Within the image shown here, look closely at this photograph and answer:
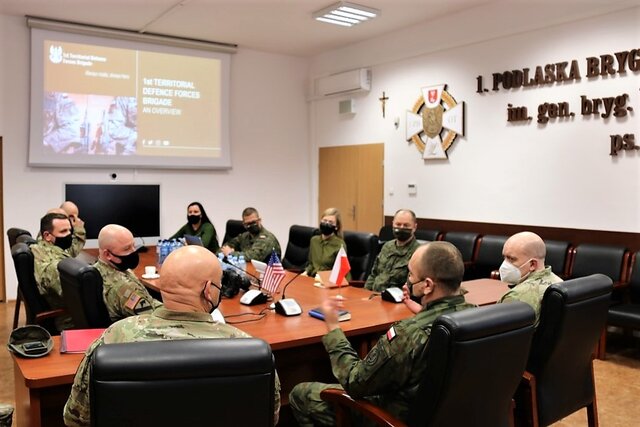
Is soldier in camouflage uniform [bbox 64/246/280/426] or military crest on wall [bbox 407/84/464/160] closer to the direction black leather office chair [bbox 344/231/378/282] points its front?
the soldier in camouflage uniform

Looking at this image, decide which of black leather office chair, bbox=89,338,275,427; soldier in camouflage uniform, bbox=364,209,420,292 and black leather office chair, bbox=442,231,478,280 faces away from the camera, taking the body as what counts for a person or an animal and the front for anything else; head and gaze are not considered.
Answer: black leather office chair, bbox=89,338,275,427

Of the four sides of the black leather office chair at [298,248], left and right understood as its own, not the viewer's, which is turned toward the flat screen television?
right

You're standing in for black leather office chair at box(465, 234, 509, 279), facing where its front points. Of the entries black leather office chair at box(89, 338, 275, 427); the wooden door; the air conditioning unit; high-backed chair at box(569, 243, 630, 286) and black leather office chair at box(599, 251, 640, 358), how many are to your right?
2

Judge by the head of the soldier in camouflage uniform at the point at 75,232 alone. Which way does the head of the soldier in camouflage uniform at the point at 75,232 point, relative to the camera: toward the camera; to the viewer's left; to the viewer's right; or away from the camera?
to the viewer's right

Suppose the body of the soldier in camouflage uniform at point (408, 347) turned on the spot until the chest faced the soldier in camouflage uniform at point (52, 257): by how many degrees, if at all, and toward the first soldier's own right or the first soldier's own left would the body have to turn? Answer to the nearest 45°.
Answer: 0° — they already face them

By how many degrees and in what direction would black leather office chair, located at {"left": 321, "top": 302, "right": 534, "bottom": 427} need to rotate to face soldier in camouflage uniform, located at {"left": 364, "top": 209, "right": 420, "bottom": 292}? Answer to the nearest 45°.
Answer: approximately 45° to its right

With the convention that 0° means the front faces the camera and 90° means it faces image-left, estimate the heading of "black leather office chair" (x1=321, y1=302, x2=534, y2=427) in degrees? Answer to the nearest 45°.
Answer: approximately 135°

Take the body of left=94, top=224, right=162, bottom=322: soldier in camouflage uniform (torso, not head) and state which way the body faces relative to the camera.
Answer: to the viewer's right
